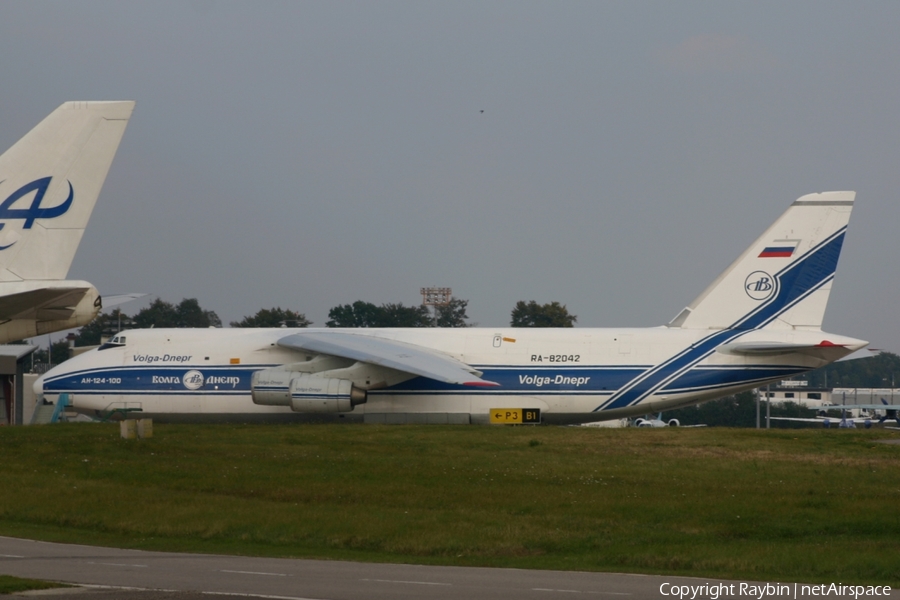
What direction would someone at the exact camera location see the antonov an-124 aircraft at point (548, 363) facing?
facing to the left of the viewer
